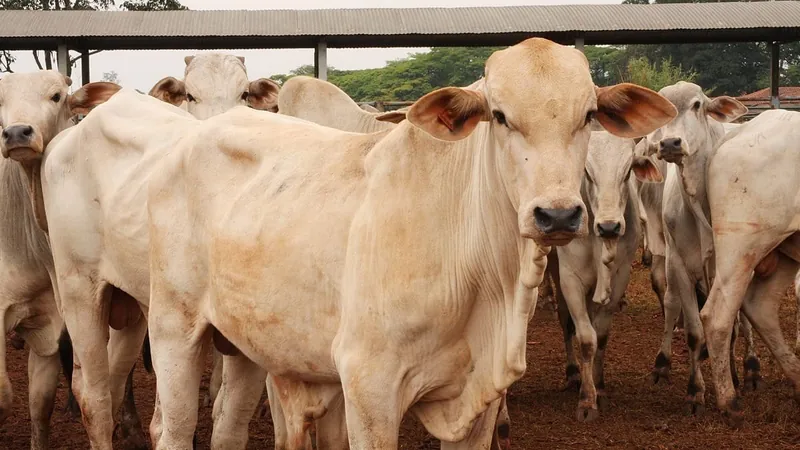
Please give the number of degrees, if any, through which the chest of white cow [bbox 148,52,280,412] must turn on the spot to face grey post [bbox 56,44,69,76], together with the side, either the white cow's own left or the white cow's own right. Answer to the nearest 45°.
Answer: approximately 180°

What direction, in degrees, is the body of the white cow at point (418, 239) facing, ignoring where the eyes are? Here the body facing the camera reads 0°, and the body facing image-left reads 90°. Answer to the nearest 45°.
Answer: approximately 315°

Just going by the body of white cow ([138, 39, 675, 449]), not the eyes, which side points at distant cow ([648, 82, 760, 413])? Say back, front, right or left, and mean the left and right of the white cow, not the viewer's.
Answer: left

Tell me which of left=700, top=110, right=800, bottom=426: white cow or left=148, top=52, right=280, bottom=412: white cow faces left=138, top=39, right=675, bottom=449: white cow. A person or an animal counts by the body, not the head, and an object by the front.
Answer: left=148, top=52, right=280, bottom=412: white cow

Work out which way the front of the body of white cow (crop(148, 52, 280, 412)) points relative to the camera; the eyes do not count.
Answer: toward the camera

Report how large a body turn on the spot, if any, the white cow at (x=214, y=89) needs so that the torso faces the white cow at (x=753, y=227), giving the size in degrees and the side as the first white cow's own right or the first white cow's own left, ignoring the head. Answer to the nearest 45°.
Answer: approximately 45° to the first white cow's own left

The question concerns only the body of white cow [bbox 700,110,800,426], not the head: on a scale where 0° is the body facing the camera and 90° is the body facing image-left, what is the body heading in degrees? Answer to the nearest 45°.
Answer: approximately 270°

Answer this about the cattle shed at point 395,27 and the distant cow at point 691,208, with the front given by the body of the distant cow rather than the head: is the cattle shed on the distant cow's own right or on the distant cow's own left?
on the distant cow's own right
